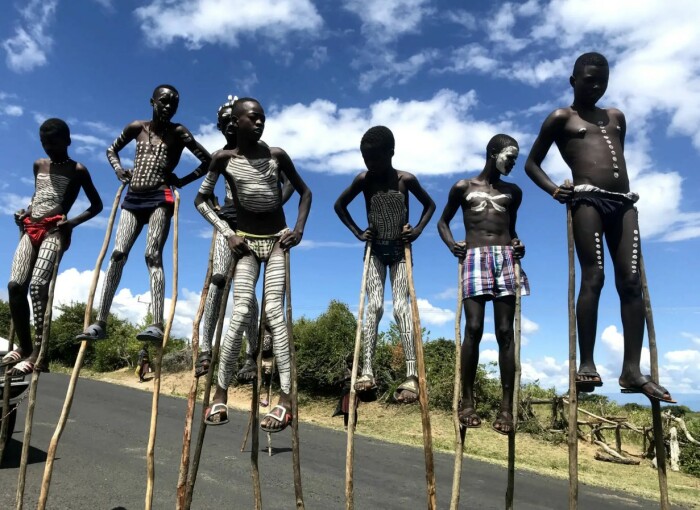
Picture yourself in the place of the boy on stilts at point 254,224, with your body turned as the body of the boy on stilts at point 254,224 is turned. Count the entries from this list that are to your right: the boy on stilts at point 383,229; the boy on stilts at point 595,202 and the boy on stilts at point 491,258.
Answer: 0

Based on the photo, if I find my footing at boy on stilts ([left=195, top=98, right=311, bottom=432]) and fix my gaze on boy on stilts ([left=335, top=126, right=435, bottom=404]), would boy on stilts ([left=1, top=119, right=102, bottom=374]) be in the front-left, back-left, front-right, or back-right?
back-left

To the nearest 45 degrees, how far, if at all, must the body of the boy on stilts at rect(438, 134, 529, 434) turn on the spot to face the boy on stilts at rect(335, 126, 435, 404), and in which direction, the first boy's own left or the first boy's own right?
approximately 90° to the first boy's own right

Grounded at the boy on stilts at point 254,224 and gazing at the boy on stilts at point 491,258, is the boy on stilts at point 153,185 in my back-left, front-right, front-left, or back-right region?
back-left

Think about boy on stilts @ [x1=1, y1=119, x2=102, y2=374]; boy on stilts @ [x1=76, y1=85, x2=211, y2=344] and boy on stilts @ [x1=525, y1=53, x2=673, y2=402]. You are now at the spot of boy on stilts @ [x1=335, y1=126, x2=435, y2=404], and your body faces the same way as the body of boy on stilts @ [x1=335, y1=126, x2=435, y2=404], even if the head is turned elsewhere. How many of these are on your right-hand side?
2

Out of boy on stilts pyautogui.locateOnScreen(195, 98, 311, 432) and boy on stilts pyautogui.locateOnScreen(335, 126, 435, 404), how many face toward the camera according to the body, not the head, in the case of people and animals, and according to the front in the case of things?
2

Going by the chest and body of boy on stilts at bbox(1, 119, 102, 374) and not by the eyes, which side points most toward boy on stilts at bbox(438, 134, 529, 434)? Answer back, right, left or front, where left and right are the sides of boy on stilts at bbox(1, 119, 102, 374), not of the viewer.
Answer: left

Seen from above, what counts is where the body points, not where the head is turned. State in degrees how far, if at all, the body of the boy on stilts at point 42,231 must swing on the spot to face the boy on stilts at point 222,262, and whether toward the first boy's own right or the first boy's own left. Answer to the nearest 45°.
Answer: approximately 90° to the first boy's own left

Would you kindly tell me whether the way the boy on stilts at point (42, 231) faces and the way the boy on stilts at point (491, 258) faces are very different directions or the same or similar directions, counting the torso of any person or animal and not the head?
same or similar directions

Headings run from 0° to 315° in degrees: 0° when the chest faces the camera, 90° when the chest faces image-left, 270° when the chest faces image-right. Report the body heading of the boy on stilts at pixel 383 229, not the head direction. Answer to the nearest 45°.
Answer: approximately 0°

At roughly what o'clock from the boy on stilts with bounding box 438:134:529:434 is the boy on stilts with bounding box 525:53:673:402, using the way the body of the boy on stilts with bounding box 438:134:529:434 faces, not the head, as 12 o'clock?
the boy on stilts with bounding box 525:53:673:402 is roughly at 10 o'clock from the boy on stilts with bounding box 438:134:529:434.

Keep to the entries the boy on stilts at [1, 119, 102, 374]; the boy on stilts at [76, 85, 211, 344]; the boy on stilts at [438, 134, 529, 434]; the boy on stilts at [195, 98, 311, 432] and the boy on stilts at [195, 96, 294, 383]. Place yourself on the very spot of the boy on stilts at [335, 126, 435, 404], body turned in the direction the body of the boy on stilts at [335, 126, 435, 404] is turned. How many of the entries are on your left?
1

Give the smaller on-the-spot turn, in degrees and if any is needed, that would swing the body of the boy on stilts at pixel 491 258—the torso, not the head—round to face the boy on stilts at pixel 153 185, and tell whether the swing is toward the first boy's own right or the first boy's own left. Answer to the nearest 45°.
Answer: approximately 90° to the first boy's own right

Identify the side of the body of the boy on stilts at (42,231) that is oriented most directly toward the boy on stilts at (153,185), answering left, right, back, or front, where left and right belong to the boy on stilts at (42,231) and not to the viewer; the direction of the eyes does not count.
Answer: left

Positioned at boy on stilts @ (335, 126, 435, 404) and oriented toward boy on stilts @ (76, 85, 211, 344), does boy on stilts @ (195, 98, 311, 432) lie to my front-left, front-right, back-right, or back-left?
front-left

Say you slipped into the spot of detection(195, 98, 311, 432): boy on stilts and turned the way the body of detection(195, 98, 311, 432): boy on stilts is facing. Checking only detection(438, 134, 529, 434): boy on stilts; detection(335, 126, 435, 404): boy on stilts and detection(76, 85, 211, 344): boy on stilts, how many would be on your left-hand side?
2

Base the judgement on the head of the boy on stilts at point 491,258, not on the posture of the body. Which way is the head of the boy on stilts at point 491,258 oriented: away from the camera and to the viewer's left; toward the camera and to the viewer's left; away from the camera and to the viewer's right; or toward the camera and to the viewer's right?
toward the camera and to the viewer's right

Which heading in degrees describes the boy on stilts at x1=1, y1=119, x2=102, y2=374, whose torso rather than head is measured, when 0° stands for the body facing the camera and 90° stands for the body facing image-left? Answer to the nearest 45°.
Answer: approximately 45°

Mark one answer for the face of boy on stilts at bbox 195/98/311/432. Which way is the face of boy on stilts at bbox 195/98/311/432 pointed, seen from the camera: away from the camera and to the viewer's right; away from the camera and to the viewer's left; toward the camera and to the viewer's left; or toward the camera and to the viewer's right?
toward the camera and to the viewer's right

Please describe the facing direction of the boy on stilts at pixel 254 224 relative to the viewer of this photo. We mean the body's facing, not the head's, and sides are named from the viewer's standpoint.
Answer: facing the viewer

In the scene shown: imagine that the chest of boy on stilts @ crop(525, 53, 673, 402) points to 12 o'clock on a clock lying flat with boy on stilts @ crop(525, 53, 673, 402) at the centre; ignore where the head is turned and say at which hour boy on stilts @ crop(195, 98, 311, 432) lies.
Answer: boy on stilts @ crop(195, 98, 311, 432) is roughly at 4 o'clock from boy on stilts @ crop(525, 53, 673, 402).
